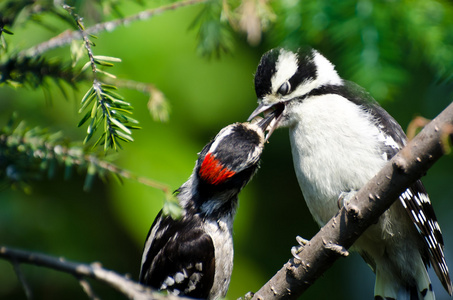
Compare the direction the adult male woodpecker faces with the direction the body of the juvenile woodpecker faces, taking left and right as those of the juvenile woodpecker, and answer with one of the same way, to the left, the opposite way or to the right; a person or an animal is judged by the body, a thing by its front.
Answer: the opposite way

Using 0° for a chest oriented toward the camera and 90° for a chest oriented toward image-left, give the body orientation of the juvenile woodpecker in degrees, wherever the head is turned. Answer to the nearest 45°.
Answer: approximately 45°

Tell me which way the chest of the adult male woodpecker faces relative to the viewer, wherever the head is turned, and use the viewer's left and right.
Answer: facing away from the viewer and to the right of the viewer
